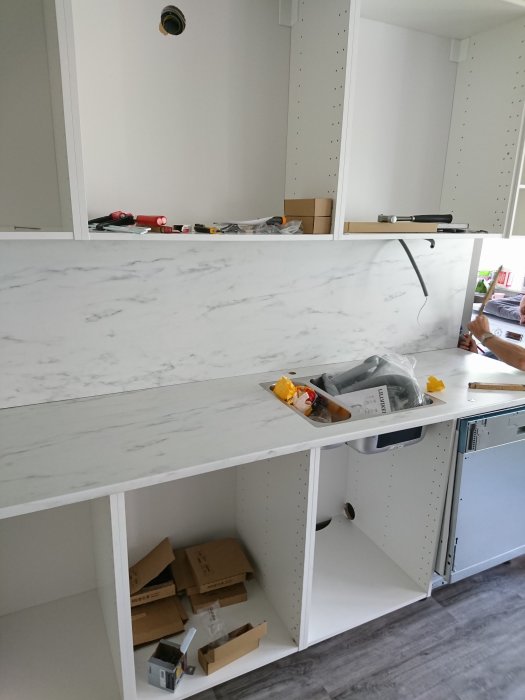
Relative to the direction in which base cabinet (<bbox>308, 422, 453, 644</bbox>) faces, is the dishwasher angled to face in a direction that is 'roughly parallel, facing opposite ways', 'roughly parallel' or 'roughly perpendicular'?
roughly parallel

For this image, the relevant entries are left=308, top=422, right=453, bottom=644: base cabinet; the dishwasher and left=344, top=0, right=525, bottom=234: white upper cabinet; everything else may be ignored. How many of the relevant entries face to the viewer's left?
0

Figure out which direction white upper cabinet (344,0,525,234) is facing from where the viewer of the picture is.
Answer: facing the viewer and to the right of the viewer

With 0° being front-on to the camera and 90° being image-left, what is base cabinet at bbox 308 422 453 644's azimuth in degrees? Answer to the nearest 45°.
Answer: approximately 315°

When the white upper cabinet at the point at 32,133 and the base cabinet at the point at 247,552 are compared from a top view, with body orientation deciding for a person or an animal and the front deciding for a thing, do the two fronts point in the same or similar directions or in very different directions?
same or similar directions

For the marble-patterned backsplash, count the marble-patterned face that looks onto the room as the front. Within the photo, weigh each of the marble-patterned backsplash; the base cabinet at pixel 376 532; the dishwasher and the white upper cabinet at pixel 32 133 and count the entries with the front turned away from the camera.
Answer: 0

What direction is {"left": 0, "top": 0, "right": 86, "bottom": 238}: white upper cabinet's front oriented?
toward the camera

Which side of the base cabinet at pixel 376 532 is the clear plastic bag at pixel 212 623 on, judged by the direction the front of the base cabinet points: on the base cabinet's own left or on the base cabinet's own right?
on the base cabinet's own right

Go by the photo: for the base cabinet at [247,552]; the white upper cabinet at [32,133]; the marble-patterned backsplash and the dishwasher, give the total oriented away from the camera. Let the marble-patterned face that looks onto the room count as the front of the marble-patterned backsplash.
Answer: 0

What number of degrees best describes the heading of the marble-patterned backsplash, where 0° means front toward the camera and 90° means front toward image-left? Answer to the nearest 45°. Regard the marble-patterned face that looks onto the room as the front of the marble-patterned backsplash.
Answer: approximately 315°

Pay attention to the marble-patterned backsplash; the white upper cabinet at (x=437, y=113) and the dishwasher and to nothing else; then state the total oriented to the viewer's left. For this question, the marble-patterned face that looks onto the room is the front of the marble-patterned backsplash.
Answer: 0

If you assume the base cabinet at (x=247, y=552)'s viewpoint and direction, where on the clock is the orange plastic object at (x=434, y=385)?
The orange plastic object is roughly at 10 o'clock from the base cabinet.

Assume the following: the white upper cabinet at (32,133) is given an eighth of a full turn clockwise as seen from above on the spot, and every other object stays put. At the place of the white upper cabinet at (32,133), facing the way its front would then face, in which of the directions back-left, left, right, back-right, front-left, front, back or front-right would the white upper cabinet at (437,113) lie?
back-left

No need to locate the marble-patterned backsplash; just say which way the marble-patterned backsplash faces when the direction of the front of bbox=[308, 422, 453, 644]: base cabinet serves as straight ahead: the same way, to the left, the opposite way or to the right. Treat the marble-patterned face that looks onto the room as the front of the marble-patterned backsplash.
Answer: the same way
